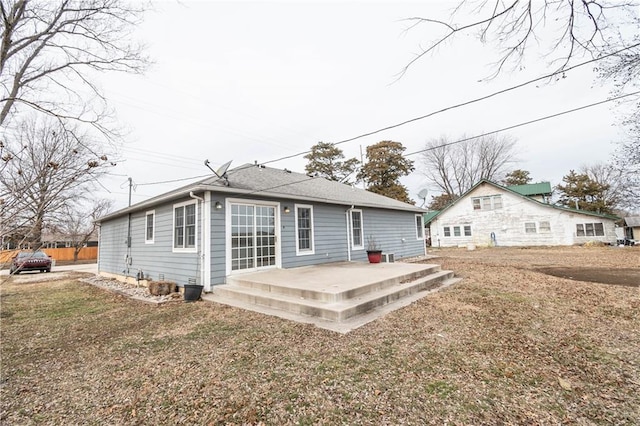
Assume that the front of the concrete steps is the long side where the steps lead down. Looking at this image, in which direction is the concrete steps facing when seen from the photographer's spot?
facing the viewer

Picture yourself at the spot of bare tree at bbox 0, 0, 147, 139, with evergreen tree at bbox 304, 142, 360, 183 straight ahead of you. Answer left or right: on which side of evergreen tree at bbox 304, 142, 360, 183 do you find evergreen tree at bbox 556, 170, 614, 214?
right

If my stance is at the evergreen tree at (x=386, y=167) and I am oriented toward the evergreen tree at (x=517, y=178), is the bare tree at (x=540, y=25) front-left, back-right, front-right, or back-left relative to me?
back-right

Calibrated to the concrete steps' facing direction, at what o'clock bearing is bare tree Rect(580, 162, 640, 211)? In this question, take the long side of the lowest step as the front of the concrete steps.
The bare tree is roughly at 8 o'clock from the concrete steps.

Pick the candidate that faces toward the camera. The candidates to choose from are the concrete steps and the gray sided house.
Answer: the concrete steps

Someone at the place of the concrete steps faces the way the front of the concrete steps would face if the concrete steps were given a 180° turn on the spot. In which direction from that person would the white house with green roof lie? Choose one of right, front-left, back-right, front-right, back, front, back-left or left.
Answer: front-right

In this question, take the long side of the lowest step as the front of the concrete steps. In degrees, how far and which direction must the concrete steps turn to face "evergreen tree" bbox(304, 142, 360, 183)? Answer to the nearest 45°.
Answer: approximately 180°

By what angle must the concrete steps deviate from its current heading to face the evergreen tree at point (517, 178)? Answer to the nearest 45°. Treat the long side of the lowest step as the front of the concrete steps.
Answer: approximately 135° to its left
